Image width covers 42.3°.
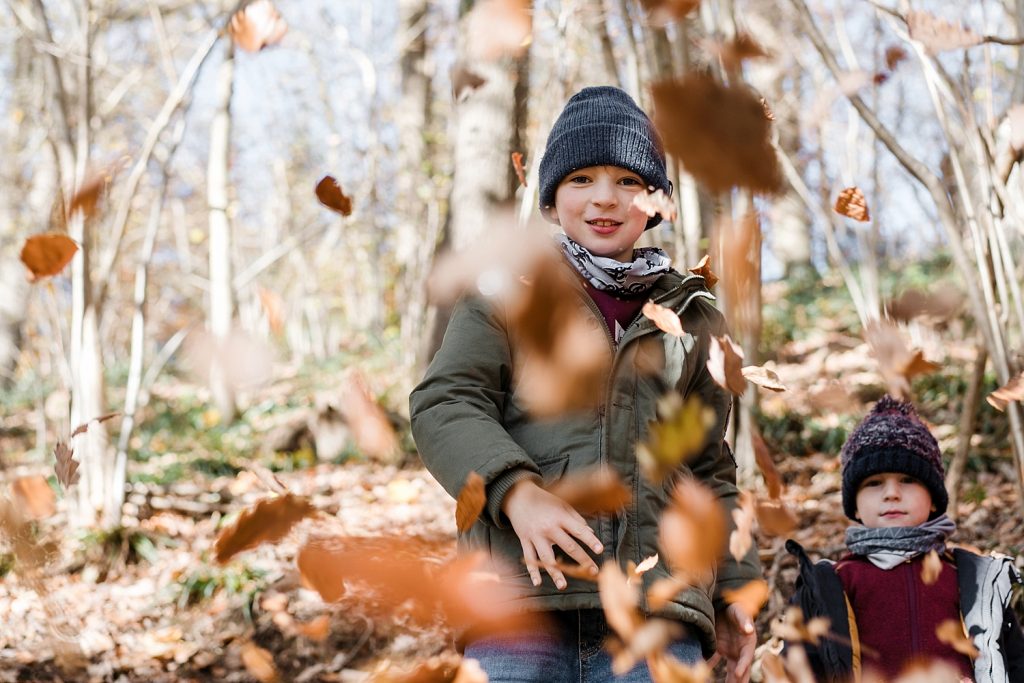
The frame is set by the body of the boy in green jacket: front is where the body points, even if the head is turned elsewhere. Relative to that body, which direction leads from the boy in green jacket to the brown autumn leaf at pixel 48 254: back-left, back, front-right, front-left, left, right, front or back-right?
back-right

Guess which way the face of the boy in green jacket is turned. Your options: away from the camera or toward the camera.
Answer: toward the camera

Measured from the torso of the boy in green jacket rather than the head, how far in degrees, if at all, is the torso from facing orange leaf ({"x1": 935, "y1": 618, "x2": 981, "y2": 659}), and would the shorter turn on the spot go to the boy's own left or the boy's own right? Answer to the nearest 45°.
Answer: approximately 135° to the boy's own left

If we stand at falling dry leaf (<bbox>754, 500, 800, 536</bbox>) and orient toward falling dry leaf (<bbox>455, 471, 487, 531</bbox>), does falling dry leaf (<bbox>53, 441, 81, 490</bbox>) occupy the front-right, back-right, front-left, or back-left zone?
front-right

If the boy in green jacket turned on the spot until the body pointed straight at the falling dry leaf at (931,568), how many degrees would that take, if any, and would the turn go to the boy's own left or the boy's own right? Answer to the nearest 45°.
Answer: approximately 135° to the boy's own left

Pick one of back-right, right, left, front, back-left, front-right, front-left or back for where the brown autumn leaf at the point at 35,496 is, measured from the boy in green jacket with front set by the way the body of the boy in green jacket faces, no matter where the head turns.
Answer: back-right

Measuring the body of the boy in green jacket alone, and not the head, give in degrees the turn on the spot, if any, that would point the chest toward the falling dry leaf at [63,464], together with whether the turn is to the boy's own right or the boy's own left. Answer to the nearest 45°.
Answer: approximately 135° to the boy's own right

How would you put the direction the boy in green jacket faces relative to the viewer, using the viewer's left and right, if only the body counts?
facing the viewer
